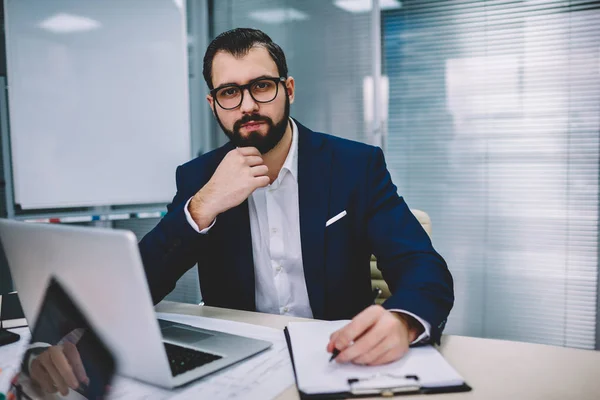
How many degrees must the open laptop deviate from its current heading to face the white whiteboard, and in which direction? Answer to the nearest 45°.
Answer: approximately 45° to its left

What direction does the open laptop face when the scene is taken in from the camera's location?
facing away from the viewer and to the right of the viewer

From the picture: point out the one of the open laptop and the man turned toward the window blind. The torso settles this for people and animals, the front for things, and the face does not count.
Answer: the open laptop

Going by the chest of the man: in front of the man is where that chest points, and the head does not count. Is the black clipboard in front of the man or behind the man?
in front

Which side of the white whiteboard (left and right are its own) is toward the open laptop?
front

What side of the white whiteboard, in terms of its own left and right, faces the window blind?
left

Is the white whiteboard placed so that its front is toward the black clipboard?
yes

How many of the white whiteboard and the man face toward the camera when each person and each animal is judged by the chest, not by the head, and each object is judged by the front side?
2

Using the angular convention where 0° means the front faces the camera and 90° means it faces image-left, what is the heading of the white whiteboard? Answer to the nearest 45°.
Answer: approximately 0°

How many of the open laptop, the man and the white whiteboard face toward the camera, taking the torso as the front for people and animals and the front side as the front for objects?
2

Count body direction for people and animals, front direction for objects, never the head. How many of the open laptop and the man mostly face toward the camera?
1

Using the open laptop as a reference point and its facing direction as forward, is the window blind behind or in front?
in front
